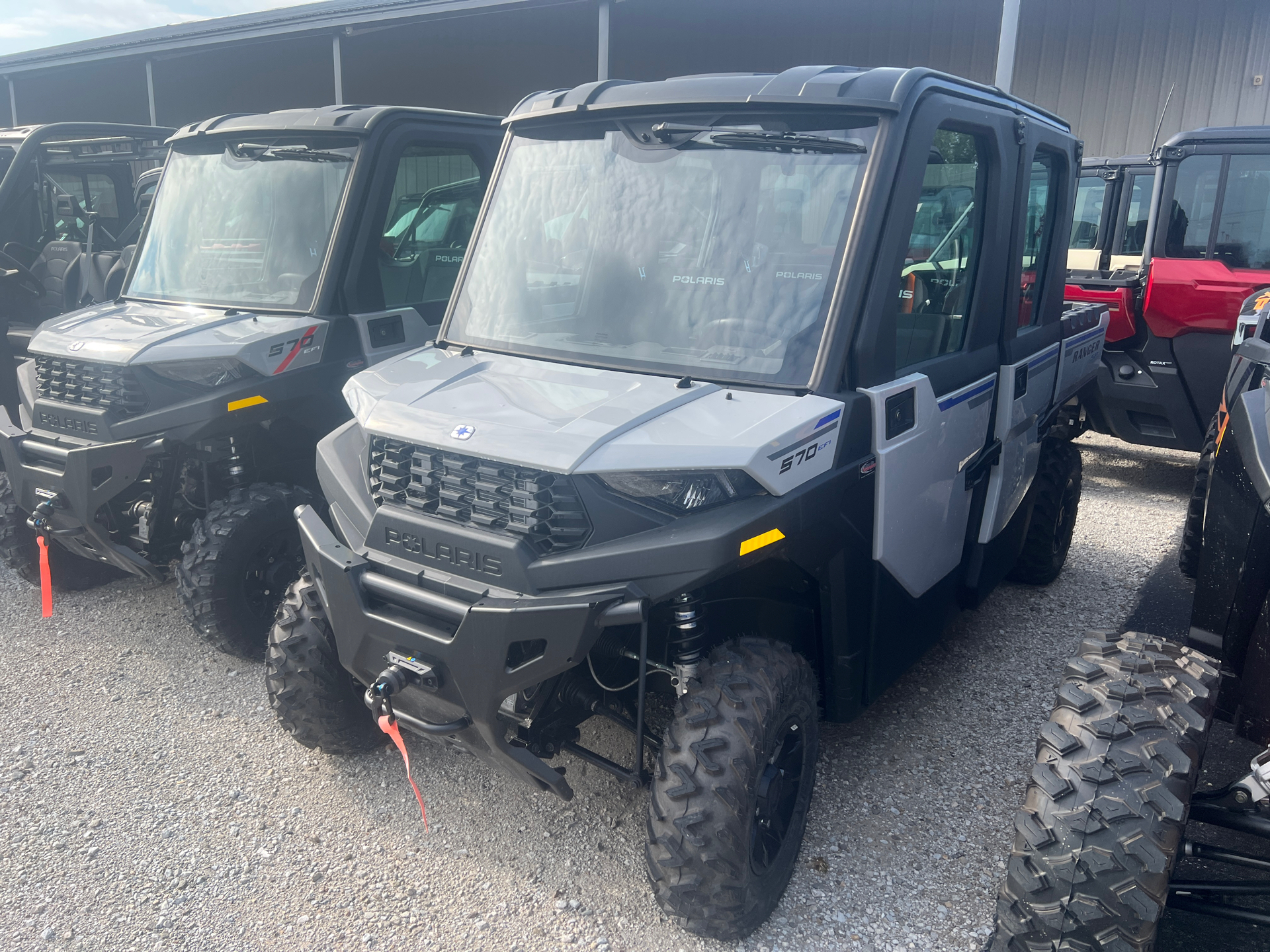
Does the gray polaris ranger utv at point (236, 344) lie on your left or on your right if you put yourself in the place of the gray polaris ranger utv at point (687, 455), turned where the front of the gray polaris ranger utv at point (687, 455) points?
on your right

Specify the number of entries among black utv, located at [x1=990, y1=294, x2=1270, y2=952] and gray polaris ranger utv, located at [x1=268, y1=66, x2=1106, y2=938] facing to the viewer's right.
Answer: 0

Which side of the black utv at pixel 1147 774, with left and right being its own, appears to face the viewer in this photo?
front

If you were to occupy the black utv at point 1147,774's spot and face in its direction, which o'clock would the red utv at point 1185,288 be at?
The red utv is roughly at 6 o'clock from the black utv.

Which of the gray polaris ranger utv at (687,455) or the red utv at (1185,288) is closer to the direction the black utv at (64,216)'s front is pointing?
the gray polaris ranger utv

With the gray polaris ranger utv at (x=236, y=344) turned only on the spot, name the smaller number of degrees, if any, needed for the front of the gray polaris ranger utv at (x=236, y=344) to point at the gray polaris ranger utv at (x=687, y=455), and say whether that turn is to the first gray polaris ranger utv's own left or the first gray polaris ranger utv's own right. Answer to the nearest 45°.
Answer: approximately 90° to the first gray polaris ranger utv's own left

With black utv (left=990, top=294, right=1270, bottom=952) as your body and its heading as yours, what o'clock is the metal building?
The metal building is roughly at 5 o'clock from the black utv.

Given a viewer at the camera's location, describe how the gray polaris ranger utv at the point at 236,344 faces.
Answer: facing the viewer and to the left of the viewer

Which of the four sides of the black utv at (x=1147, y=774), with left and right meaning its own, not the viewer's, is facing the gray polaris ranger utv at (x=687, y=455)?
right

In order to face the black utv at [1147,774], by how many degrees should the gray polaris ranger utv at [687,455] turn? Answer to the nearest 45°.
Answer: approximately 90° to its left

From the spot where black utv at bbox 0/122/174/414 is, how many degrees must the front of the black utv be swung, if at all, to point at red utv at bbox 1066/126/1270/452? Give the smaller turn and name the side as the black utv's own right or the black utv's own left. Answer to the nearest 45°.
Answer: approximately 90° to the black utv's own left

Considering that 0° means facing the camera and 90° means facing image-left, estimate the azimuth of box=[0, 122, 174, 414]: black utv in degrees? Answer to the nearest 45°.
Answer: approximately 45°
